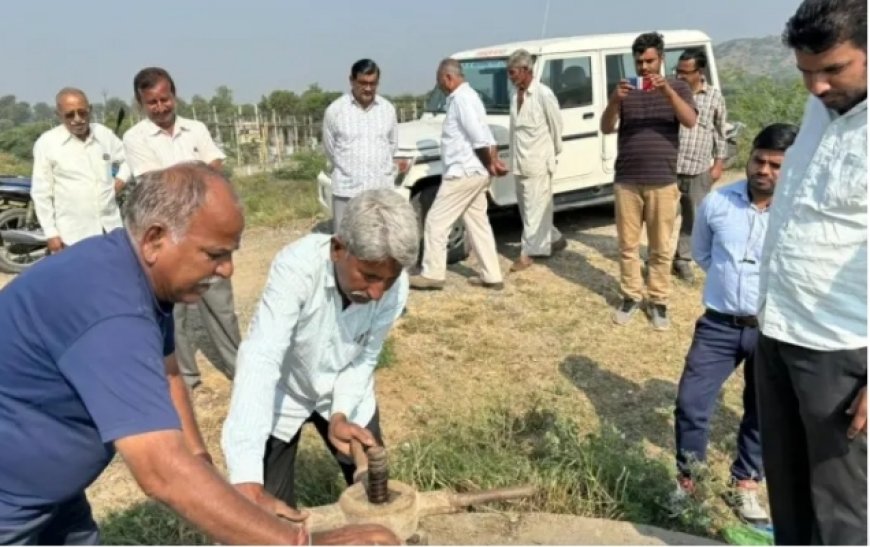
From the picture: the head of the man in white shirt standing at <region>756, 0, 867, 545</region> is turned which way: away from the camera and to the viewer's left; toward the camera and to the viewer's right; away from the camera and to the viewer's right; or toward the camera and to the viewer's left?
toward the camera and to the viewer's left

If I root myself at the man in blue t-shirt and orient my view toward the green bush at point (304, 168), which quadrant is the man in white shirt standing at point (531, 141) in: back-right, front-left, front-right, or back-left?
front-right

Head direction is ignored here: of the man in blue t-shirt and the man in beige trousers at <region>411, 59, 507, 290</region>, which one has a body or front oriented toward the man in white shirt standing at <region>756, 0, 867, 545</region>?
the man in blue t-shirt

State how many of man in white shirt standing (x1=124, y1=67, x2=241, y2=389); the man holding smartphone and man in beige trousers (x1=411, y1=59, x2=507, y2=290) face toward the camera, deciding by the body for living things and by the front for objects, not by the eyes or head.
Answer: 2

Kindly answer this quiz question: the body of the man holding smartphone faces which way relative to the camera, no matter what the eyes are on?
toward the camera

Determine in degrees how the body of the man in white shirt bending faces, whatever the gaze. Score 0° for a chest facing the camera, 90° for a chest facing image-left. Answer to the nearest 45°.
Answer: approximately 315°

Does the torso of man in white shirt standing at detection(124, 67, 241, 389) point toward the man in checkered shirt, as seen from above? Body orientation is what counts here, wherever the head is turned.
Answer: no

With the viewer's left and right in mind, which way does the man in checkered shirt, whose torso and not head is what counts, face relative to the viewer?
facing the viewer and to the left of the viewer

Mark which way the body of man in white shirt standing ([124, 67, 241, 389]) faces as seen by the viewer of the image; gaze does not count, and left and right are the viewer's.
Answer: facing the viewer

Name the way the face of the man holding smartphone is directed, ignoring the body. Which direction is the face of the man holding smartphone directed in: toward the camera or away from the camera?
toward the camera

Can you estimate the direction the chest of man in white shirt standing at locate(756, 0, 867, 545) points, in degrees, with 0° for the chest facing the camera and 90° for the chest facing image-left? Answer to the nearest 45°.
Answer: approximately 45°

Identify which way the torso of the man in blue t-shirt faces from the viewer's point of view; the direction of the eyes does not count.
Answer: to the viewer's right

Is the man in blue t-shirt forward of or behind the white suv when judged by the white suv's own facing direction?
forward

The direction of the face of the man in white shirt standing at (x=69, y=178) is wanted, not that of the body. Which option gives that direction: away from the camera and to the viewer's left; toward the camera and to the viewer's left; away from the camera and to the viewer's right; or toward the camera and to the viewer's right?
toward the camera and to the viewer's right

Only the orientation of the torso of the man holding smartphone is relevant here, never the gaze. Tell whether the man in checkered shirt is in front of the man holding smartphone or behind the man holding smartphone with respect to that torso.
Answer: behind

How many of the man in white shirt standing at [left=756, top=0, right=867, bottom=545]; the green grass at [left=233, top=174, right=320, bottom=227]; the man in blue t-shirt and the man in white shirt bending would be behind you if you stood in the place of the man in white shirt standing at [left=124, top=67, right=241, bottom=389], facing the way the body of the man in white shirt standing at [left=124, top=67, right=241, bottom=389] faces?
1
